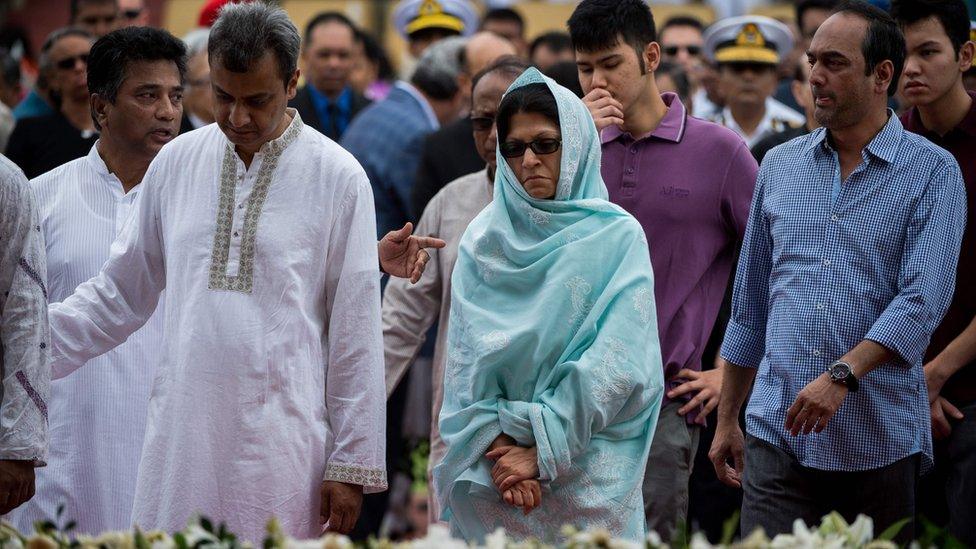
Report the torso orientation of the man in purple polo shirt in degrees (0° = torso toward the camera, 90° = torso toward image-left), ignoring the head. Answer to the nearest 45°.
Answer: approximately 45°

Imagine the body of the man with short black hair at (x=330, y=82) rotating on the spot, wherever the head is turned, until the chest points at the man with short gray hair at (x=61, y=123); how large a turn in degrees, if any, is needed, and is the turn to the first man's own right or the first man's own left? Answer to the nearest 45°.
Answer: approximately 45° to the first man's own right

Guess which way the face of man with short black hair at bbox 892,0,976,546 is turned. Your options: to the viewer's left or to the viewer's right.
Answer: to the viewer's left

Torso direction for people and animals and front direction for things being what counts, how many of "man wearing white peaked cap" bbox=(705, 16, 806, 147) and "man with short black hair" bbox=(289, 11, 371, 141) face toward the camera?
2

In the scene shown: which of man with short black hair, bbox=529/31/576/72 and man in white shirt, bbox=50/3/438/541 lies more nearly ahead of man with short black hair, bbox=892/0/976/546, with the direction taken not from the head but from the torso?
the man in white shirt

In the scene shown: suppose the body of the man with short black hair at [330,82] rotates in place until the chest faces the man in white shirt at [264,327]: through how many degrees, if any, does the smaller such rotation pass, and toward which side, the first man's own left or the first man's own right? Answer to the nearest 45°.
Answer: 0° — they already face them

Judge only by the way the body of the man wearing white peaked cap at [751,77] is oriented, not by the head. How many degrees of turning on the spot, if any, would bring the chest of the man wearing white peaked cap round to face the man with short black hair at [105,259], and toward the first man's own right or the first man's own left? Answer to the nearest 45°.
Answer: approximately 45° to the first man's own right

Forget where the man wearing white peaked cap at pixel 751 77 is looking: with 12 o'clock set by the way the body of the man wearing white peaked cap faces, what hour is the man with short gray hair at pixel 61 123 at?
The man with short gray hair is roughly at 2 o'clock from the man wearing white peaked cap.
